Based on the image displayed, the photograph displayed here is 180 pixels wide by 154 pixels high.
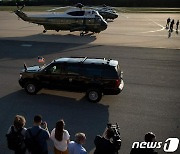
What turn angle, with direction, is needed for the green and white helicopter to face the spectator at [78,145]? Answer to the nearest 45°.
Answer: approximately 90° to its right

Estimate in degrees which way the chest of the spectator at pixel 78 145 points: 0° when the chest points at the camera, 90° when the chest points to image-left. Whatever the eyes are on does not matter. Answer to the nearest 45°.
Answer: approximately 225°

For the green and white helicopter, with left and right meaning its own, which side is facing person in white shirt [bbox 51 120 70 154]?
right

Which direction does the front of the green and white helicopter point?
to the viewer's right

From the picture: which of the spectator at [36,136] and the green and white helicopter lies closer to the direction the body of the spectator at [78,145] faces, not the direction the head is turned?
the green and white helicopter

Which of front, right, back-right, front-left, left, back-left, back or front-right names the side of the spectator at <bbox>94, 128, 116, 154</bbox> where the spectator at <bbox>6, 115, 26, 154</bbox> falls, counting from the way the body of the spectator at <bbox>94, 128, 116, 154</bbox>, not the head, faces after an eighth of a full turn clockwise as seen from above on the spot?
back

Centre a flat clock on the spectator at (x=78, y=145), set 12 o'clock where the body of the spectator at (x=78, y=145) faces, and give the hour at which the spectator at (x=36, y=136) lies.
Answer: the spectator at (x=36, y=136) is roughly at 8 o'clock from the spectator at (x=78, y=145).

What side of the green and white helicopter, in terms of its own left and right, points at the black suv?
right

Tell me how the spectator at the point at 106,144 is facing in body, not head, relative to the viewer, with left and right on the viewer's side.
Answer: facing away from the viewer and to the right of the viewer
